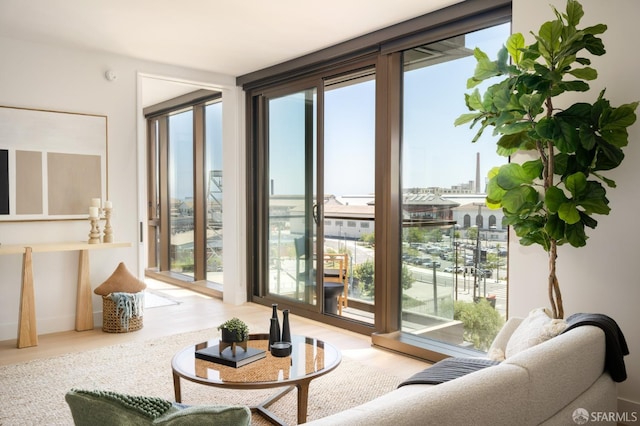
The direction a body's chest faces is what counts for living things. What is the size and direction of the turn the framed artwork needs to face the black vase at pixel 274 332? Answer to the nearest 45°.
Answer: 0° — it already faces it

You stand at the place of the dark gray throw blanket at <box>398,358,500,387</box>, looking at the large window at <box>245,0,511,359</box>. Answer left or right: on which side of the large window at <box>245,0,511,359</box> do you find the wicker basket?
left

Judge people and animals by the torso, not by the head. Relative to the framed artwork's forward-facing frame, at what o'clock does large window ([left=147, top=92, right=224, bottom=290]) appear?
The large window is roughly at 9 o'clock from the framed artwork.

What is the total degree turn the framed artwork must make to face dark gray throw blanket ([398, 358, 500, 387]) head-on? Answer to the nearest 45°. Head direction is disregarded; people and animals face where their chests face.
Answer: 0° — it already faces it

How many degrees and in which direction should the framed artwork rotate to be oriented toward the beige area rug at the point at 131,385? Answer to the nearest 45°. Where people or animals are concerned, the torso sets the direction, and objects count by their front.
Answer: approximately 45° to its right

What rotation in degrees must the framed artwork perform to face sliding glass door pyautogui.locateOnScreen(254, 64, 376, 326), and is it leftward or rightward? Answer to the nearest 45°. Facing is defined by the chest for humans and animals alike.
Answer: approximately 45° to its left

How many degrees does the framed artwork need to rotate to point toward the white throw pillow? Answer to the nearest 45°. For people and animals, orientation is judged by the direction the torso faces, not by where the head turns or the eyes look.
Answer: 0° — it already faces it

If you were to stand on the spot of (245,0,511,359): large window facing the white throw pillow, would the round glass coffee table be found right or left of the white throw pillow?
right

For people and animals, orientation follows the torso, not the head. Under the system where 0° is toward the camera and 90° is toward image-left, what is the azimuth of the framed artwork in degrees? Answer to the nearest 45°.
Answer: approximately 315°
